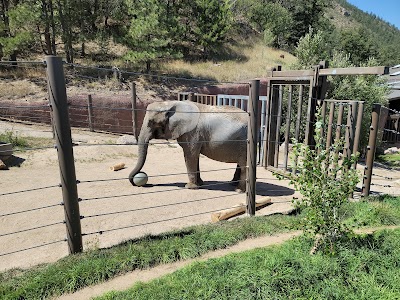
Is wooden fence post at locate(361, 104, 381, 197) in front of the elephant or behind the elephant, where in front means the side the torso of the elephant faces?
behind

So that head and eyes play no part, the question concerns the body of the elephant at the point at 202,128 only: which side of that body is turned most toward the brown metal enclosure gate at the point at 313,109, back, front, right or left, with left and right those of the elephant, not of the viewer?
back

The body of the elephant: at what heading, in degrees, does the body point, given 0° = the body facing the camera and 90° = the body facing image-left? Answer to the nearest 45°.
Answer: approximately 90°

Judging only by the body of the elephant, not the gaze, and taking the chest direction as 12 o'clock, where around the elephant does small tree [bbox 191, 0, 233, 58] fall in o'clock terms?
The small tree is roughly at 3 o'clock from the elephant.

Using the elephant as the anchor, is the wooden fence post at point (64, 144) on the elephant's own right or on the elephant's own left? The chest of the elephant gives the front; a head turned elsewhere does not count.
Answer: on the elephant's own left

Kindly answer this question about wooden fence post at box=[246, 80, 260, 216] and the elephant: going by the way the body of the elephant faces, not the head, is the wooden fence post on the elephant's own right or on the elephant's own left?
on the elephant's own left

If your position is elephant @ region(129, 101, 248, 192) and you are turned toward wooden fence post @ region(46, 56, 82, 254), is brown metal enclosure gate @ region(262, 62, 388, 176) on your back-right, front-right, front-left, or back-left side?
back-left
